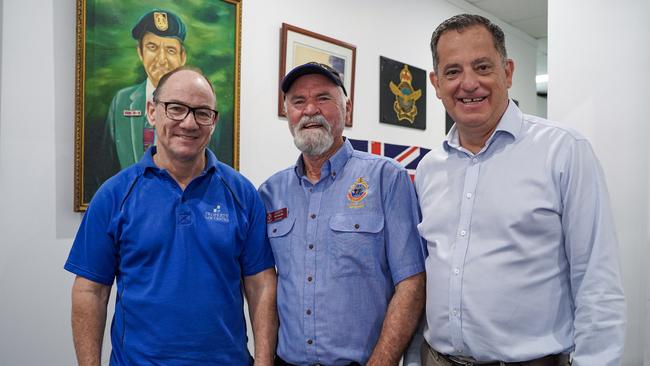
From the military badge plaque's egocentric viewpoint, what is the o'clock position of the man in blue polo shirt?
The man in blue polo shirt is roughly at 2 o'clock from the military badge plaque.

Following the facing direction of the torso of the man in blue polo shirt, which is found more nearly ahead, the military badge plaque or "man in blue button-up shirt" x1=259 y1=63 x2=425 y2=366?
the man in blue button-up shirt

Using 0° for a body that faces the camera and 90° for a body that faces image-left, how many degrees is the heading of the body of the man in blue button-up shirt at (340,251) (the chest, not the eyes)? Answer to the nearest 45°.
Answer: approximately 45°

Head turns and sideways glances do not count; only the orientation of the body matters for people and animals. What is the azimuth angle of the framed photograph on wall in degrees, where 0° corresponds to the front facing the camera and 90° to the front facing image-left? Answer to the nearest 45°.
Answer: approximately 315°

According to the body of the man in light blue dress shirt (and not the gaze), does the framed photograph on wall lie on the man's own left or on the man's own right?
on the man's own right

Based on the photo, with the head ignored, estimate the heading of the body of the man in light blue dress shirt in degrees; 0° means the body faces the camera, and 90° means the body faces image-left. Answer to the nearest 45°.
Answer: approximately 45°
